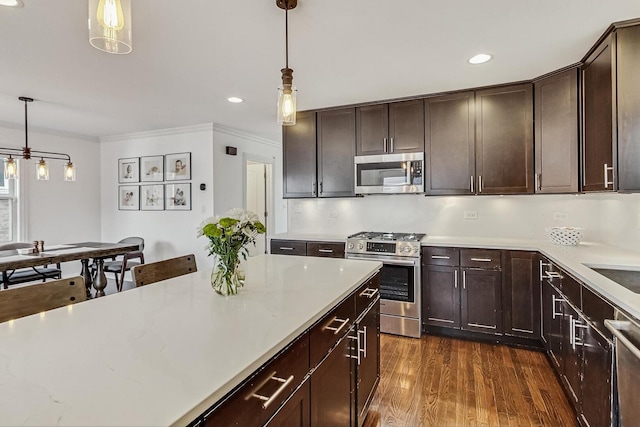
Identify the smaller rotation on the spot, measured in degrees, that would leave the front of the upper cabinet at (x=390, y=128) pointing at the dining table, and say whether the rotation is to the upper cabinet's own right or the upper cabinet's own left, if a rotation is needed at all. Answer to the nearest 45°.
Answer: approximately 90° to the upper cabinet's own right

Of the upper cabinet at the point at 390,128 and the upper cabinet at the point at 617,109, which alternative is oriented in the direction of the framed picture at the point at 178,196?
the upper cabinet at the point at 617,109

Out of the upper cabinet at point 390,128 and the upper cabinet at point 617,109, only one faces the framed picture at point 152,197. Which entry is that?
the upper cabinet at point 617,109

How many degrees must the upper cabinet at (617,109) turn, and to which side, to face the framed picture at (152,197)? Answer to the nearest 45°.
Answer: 0° — it already faces it

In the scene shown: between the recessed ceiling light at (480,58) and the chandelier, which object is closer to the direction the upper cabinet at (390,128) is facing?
the recessed ceiling light

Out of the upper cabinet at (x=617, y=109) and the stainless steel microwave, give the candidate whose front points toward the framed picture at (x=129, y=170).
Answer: the upper cabinet

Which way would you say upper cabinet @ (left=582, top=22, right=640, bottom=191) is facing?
to the viewer's left

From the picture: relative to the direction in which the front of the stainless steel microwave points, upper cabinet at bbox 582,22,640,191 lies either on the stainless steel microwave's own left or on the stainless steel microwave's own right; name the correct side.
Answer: on the stainless steel microwave's own left
